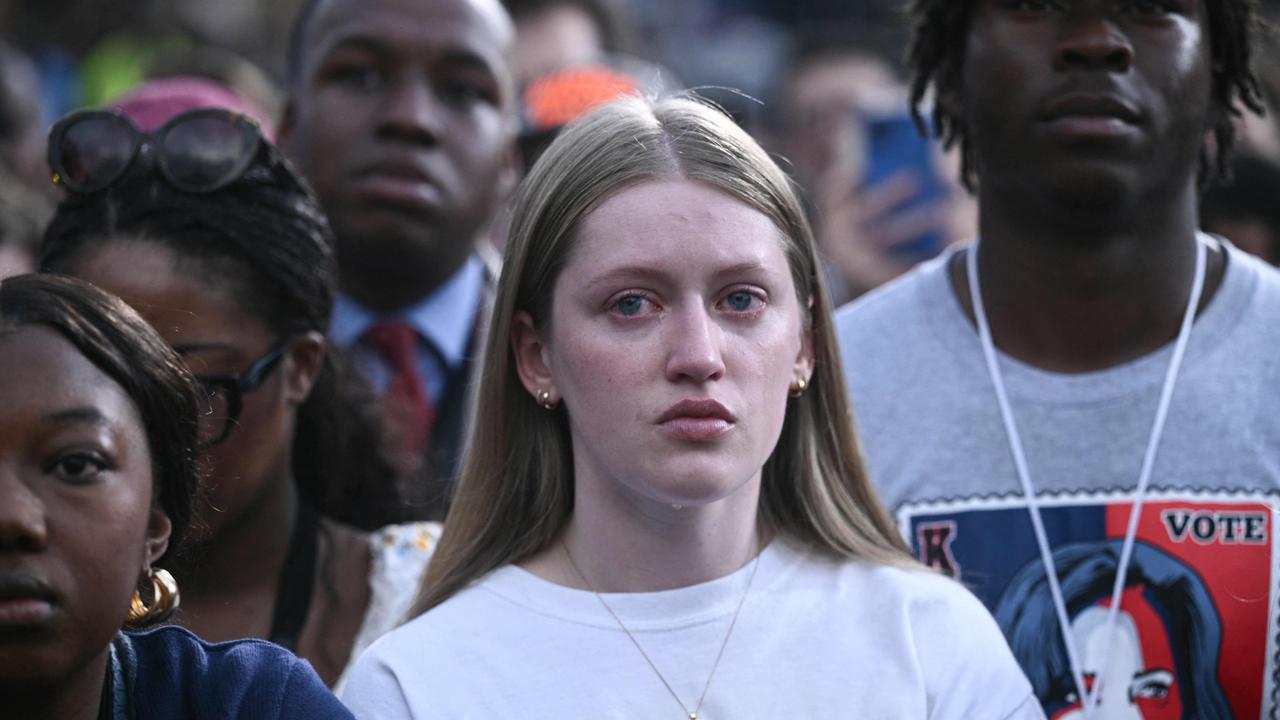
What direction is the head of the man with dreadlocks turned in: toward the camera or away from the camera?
toward the camera

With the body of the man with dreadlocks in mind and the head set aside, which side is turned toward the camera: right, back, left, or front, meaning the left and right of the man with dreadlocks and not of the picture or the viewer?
front

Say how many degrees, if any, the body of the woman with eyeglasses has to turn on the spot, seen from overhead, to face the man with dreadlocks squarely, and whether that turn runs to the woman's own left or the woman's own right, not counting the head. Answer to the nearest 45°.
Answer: approximately 135° to the woman's own left

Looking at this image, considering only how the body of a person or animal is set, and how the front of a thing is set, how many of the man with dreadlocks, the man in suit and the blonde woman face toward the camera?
3

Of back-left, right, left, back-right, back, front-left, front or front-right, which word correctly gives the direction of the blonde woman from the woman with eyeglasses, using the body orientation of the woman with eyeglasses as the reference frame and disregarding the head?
left

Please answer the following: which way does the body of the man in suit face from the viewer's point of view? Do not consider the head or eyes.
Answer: toward the camera

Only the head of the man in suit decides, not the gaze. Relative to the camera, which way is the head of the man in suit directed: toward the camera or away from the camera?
toward the camera

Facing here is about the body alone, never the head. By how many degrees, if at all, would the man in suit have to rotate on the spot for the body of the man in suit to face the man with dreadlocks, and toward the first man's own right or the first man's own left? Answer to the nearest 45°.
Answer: approximately 45° to the first man's own left

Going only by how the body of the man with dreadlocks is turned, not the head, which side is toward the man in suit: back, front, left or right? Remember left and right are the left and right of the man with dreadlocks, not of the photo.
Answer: right

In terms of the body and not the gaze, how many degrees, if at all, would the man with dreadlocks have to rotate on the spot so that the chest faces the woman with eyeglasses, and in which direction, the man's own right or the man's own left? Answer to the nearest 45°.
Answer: approximately 90° to the man's own right

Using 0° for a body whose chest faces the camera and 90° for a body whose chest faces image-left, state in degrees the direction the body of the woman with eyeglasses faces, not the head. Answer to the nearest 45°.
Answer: approximately 45°

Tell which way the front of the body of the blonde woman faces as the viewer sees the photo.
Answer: toward the camera
